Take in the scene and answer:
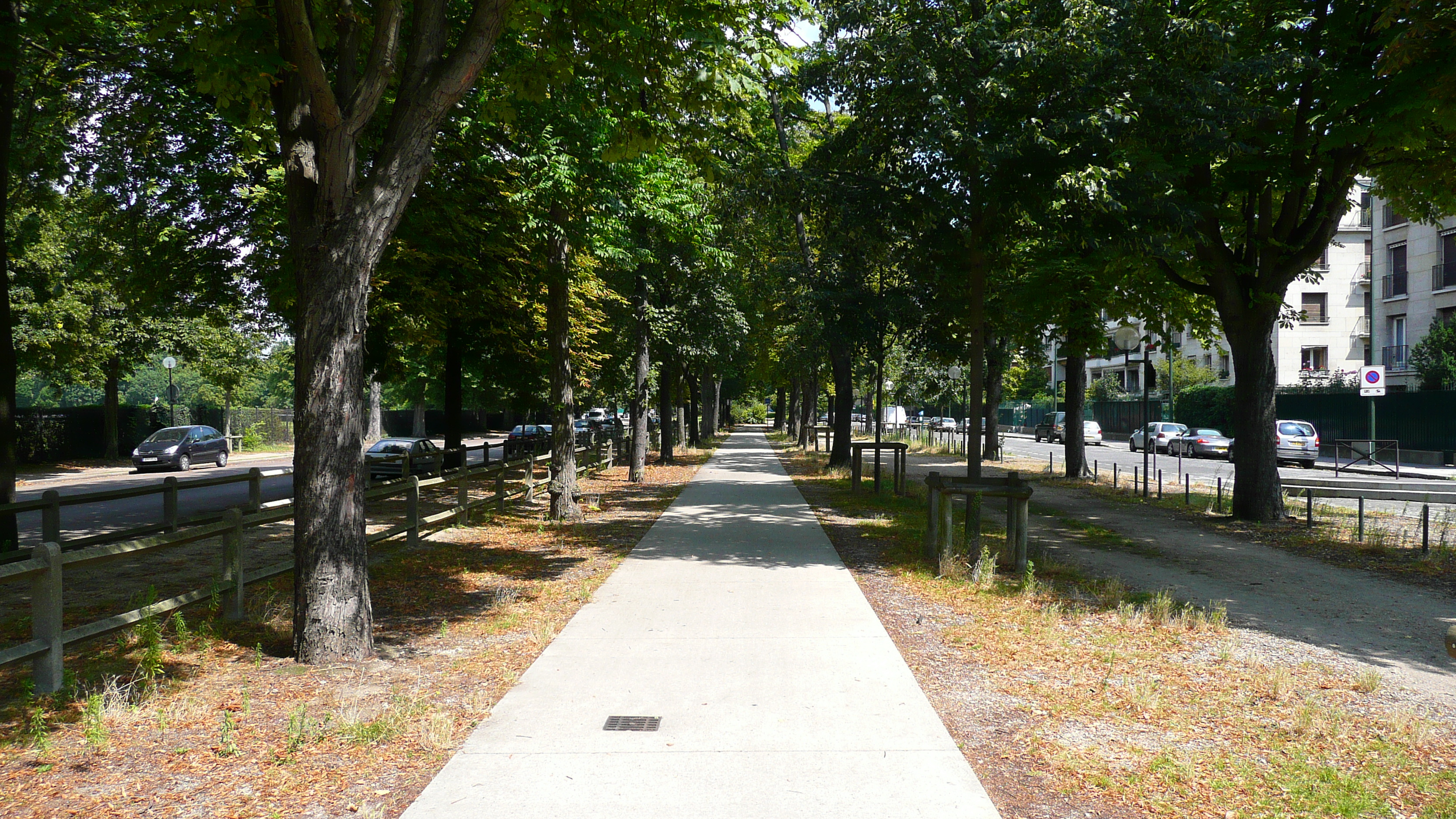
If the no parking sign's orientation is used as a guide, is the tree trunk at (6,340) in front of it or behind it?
in front

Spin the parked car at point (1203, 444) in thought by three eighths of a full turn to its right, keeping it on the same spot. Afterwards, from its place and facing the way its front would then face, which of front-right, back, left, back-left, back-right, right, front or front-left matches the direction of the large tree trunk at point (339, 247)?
right

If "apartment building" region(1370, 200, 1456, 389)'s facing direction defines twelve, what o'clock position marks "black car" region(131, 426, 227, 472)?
The black car is roughly at 12 o'clock from the apartment building.

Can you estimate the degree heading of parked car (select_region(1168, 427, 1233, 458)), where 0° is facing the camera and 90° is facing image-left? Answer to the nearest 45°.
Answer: approximately 135°

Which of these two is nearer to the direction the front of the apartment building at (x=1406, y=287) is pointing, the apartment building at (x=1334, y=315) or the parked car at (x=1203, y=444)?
the parked car

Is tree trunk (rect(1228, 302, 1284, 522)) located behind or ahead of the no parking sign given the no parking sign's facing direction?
ahead

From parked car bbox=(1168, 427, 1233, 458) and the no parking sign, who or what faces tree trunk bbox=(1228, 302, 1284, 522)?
the no parking sign

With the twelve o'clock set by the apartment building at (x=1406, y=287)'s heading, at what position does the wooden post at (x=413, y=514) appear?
The wooden post is roughly at 11 o'clock from the apartment building.

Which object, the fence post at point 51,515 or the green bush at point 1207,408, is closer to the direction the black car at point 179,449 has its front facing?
the fence post

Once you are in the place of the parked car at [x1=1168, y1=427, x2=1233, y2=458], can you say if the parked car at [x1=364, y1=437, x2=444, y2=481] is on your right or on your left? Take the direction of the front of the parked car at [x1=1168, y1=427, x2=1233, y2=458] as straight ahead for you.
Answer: on your left

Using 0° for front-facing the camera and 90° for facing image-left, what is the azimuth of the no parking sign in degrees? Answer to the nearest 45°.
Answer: approximately 0°

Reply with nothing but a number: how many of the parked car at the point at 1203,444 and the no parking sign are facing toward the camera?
1

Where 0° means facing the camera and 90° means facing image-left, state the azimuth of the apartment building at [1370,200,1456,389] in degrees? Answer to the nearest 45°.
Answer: approximately 45°

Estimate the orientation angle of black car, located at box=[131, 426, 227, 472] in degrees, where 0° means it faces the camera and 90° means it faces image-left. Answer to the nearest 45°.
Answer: approximately 45°
